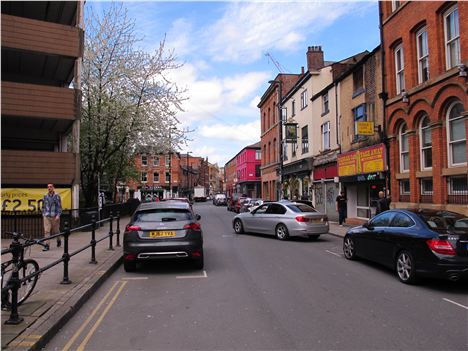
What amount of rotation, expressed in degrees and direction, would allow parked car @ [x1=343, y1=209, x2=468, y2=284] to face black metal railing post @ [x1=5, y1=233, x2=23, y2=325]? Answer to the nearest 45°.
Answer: approximately 90° to its left

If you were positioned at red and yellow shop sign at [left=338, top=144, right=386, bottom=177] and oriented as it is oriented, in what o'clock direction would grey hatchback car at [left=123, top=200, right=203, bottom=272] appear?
The grey hatchback car is roughly at 11 o'clock from the red and yellow shop sign.

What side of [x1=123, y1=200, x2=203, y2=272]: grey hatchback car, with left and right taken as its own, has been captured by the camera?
back

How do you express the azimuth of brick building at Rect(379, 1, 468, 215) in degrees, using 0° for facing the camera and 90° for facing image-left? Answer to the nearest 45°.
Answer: approximately 45°

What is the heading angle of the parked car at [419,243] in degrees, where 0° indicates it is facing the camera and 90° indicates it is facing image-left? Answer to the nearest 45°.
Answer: approximately 135°

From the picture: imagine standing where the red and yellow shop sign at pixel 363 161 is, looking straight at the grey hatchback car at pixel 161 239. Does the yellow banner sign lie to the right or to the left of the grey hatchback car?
right

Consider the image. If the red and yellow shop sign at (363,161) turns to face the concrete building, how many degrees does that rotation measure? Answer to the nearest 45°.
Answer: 0° — it already faces it

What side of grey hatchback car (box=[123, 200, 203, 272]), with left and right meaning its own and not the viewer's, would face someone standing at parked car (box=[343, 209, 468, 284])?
right
